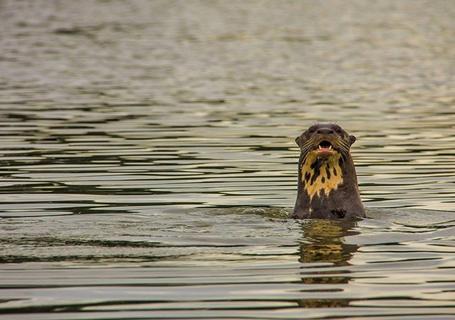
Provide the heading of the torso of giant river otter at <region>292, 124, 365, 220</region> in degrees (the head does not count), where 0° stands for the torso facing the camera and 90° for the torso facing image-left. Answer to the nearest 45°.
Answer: approximately 0°
